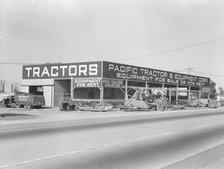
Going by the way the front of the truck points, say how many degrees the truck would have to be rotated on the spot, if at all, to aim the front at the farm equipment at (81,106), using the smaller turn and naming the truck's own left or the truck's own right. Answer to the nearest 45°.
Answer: approximately 135° to the truck's own left

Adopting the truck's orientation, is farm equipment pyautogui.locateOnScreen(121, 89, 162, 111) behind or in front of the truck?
behind

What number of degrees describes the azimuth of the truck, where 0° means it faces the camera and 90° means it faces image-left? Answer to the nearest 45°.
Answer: approximately 90°
